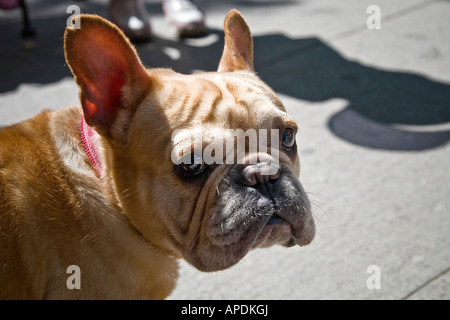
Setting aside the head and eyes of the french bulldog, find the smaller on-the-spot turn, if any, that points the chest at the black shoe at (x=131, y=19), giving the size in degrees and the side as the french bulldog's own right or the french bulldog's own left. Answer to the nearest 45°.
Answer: approximately 135° to the french bulldog's own left

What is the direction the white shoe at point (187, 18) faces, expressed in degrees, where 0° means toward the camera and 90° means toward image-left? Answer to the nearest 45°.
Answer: approximately 315°

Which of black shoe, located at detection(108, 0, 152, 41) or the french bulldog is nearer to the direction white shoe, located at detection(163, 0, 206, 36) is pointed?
the french bulldog

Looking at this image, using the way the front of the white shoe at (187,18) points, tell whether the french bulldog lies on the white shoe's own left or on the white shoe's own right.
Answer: on the white shoe's own right

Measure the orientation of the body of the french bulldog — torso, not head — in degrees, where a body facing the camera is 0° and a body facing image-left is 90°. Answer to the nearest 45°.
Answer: approximately 315°

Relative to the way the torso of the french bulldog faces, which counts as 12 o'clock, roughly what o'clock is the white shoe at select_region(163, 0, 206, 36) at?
The white shoe is roughly at 8 o'clock from the french bulldog.

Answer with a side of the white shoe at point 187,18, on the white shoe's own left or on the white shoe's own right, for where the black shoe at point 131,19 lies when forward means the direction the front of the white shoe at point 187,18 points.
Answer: on the white shoe's own right
